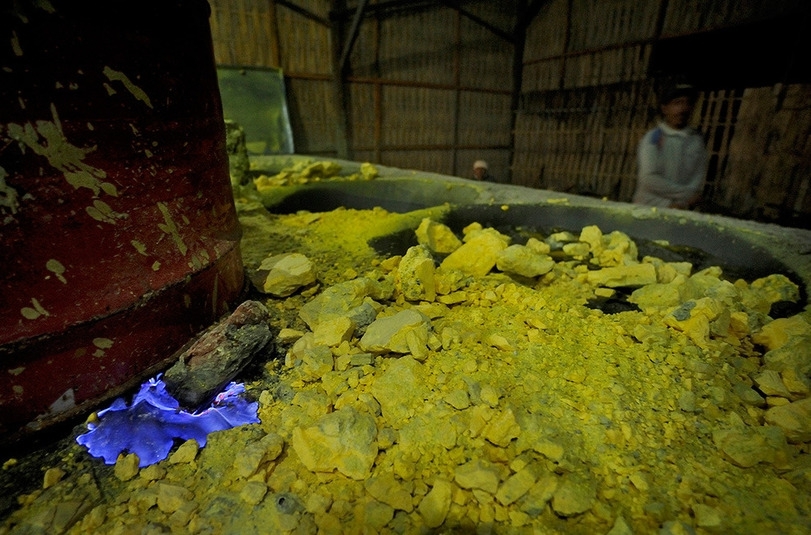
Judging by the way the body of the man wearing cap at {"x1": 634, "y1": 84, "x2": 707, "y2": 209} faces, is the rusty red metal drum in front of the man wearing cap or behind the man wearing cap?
in front

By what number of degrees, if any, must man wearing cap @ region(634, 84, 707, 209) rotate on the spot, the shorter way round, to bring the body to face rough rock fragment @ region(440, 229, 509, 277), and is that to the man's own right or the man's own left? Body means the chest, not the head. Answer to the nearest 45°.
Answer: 0° — they already face it

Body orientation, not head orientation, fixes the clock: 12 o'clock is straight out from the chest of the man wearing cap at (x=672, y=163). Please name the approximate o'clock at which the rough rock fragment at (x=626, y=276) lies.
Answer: The rough rock fragment is roughly at 12 o'clock from the man wearing cap.

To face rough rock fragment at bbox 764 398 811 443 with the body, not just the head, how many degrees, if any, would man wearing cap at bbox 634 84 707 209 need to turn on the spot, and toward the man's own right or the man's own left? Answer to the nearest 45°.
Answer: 0° — they already face it

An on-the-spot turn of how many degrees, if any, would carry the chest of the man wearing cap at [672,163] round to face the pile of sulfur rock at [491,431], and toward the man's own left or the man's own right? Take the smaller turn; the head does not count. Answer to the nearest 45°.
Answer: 0° — they already face it

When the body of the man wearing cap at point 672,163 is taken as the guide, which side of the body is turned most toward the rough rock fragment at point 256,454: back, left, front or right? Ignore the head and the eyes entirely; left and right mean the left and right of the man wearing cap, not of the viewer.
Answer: front

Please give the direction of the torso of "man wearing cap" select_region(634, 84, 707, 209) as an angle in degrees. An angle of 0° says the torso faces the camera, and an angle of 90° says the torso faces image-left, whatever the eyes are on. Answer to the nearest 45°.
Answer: approximately 0°

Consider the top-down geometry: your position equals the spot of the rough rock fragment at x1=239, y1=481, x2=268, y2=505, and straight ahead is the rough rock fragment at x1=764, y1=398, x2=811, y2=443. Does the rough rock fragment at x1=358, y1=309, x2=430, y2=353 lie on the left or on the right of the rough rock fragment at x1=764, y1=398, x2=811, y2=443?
left

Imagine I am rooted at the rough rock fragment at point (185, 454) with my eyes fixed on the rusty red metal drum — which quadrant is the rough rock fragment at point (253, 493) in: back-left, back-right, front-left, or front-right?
back-right

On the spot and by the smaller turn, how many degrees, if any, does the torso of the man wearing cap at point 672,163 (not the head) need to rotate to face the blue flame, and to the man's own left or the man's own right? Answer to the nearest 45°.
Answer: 0° — they already face it

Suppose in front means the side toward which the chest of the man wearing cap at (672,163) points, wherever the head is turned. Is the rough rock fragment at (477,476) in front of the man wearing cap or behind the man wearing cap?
in front

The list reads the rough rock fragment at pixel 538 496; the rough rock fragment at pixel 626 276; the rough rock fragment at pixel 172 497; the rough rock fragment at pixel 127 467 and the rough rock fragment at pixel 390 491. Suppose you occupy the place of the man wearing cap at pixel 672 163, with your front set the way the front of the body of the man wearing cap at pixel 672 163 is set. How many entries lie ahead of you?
5

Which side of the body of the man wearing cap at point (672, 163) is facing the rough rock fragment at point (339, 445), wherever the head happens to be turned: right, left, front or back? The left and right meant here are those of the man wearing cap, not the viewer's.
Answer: front
